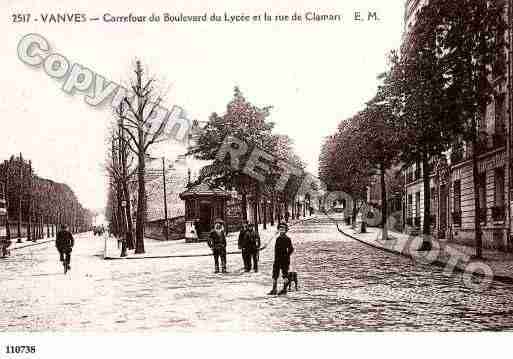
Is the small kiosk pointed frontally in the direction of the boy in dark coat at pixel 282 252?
yes

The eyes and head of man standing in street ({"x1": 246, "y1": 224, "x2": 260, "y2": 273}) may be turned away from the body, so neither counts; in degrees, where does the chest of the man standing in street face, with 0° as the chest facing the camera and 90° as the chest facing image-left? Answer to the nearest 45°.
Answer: approximately 0°

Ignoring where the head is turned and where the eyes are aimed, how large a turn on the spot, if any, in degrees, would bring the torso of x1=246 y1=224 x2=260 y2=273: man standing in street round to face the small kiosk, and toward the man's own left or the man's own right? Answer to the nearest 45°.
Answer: approximately 180°

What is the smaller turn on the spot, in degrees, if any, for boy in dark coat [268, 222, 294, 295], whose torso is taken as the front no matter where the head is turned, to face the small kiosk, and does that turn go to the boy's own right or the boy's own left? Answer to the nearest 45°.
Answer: approximately 135° to the boy's own right

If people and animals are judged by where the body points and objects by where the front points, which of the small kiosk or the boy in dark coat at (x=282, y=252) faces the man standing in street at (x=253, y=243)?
the small kiosk

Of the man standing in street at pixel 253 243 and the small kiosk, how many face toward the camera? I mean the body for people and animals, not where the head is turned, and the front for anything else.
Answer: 2
